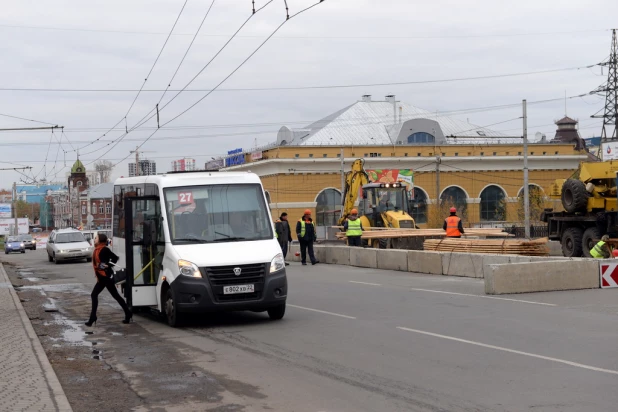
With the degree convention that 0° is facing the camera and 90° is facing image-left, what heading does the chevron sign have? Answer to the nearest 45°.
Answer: approximately 0°

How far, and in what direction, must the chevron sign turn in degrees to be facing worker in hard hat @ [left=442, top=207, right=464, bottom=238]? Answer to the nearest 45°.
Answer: approximately 135° to its right

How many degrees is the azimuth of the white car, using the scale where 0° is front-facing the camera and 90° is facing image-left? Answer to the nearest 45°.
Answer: approximately 0°

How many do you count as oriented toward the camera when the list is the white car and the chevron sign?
2
